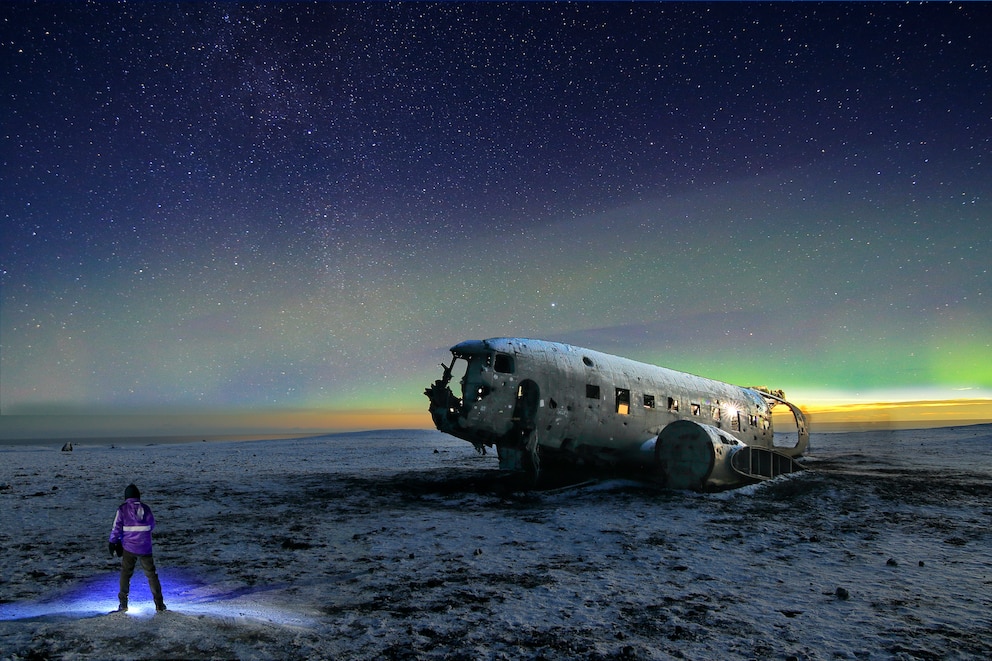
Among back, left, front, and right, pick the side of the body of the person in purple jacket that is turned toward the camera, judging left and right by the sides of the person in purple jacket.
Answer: back
